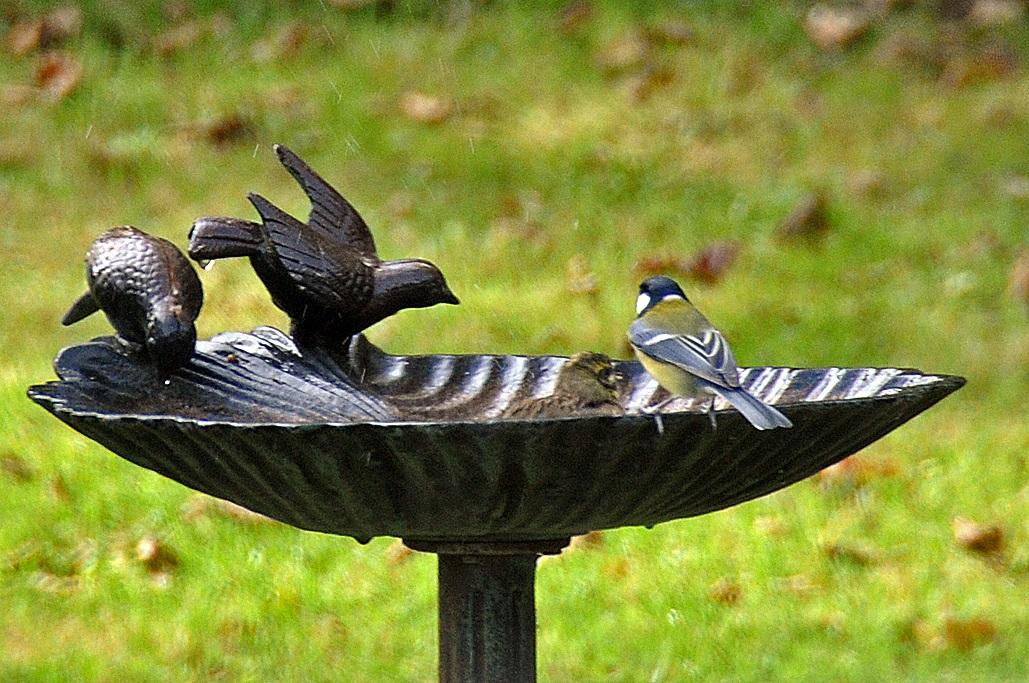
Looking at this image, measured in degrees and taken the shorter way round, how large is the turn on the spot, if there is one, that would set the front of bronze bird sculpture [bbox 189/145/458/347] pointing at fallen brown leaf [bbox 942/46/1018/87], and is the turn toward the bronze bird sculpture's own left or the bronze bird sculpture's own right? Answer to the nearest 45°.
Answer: approximately 45° to the bronze bird sculpture's own left

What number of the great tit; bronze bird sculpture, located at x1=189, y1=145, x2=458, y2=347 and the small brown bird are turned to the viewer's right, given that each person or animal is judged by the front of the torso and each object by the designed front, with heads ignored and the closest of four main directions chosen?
2

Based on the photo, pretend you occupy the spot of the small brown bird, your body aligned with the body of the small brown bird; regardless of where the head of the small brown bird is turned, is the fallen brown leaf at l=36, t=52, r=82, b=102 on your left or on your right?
on your left

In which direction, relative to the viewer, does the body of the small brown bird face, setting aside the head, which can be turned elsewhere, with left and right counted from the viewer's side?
facing to the right of the viewer

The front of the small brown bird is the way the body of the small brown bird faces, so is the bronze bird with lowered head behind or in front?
behind

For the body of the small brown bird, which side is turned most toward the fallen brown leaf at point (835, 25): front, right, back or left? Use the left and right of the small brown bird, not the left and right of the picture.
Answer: left

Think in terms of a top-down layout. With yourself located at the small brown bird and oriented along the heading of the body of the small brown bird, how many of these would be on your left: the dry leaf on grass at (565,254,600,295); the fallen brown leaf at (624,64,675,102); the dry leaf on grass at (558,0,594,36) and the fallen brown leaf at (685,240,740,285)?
4

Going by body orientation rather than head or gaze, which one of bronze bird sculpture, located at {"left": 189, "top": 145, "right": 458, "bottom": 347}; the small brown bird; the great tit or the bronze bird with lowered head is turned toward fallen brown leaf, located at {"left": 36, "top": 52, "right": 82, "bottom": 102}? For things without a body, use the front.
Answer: the great tit

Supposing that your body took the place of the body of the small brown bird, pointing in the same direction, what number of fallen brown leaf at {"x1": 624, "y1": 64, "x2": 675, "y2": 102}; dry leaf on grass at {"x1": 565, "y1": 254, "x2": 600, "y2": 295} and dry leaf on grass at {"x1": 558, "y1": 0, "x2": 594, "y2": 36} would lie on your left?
3

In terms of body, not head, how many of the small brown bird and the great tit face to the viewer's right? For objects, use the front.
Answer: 1

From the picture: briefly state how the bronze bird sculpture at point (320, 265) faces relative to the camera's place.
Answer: facing to the right of the viewer

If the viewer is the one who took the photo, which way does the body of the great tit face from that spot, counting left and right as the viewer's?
facing away from the viewer and to the left of the viewer
